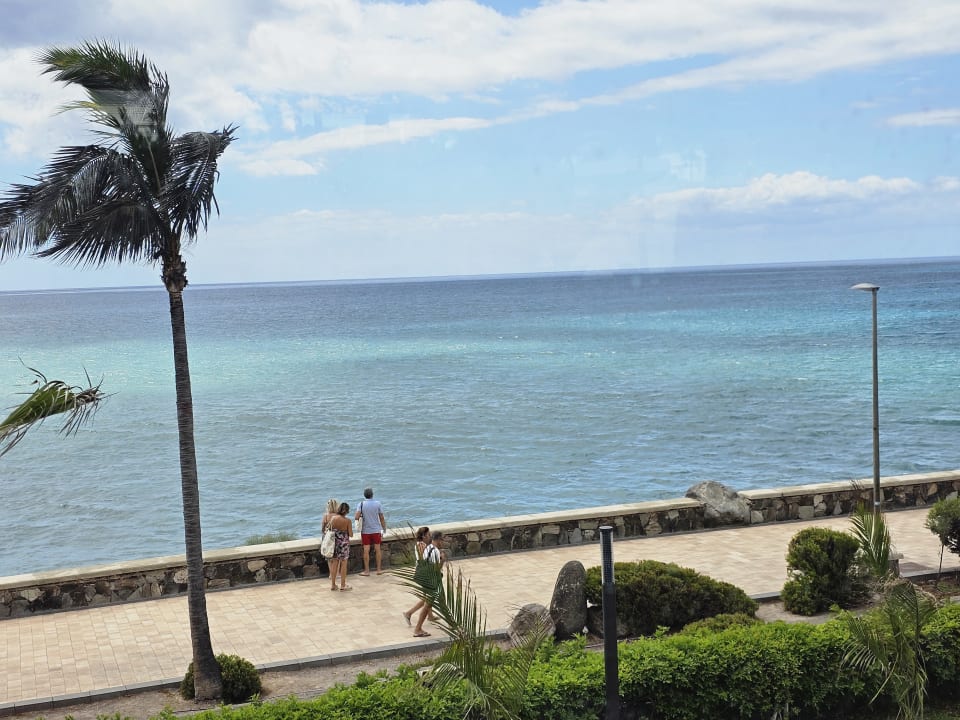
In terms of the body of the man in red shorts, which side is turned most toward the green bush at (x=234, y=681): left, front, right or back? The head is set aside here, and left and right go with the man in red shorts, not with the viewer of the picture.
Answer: back

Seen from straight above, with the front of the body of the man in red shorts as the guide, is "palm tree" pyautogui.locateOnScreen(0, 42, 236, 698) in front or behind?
behind

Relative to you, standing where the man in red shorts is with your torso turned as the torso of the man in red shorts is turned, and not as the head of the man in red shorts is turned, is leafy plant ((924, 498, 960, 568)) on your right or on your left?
on your right

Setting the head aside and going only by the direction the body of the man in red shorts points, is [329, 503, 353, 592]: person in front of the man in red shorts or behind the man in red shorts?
behind

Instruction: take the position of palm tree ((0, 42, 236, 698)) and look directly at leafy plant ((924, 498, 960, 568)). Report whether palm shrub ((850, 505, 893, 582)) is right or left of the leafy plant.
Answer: right

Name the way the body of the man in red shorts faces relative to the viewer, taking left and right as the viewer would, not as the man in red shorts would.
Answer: facing away from the viewer

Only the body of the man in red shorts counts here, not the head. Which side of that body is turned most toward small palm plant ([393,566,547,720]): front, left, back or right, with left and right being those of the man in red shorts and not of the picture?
back

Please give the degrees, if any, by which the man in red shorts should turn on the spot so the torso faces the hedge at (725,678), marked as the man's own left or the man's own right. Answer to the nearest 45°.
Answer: approximately 135° to the man's own right

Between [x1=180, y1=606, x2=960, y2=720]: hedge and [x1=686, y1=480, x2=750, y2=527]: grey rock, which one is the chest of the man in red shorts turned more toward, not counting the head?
the grey rock

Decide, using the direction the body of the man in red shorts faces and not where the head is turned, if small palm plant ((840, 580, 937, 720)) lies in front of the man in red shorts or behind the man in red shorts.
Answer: behind

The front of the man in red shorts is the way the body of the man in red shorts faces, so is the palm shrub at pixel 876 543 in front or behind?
behind

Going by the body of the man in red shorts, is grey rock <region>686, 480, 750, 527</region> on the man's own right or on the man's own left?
on the man's own right
